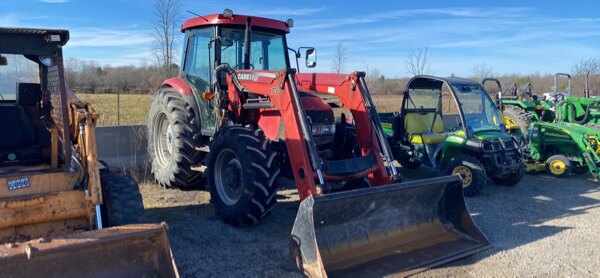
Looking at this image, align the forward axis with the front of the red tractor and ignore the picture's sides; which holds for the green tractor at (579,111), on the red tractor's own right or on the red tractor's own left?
on the red tractor's own left

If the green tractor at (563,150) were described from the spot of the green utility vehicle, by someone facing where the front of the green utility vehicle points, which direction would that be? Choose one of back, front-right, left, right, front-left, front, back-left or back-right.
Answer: left

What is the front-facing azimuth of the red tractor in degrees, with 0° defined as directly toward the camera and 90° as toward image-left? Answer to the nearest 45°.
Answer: approximately 315°

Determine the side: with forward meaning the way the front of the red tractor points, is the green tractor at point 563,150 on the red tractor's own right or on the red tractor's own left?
on the red tractor's own left

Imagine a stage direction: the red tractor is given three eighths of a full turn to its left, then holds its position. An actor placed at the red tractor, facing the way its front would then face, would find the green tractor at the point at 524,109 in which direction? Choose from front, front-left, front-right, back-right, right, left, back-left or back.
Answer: front-right

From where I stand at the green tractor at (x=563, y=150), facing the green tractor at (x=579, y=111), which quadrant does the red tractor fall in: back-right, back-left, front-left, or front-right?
back-left

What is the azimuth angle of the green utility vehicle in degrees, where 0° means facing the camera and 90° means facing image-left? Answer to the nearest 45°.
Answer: approximately 315°

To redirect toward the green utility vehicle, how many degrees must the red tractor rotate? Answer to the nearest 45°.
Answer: approximately 90° to its left

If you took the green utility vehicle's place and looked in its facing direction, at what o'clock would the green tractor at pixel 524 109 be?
The green tractor is roughly at 8 o'clock from the green utility vehicle.

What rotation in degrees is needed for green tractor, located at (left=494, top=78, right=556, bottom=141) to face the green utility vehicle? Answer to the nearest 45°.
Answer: approximately 45° to its right
